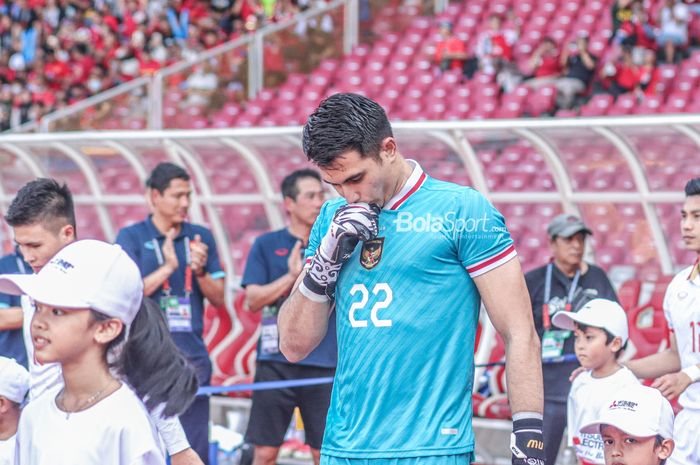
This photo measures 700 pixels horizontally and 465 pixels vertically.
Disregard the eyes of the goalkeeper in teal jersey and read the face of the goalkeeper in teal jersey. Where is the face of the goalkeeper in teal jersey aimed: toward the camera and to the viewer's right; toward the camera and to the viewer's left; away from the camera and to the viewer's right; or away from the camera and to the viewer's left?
toward the camera and to the viewer's left

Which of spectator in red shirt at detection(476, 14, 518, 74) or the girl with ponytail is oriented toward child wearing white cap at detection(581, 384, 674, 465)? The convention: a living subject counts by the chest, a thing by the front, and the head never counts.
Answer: the spectator in red shirt

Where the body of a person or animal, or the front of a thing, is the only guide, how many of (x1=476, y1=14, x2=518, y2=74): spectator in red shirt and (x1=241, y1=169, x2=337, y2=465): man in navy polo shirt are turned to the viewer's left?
0

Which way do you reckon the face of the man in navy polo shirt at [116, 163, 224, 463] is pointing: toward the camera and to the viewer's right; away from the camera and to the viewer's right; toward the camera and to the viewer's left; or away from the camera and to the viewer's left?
toward the camera and to the viewer's right

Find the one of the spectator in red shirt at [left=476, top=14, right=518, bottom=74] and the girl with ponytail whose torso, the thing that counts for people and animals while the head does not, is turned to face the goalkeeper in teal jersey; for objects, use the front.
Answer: the spectator in red shirt

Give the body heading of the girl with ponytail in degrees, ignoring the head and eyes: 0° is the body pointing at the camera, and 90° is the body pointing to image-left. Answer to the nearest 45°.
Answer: approximately 45°

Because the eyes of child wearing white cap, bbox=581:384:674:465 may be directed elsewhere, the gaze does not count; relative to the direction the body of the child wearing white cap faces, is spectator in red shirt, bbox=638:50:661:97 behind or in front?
behind

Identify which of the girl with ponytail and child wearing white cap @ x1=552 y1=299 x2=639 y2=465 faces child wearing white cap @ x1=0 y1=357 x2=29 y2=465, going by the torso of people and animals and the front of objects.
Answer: child wearing white cap @ x1=552 y1=299 x2=639 y2=465

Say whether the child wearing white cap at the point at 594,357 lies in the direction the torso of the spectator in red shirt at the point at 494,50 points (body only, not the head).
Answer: yes

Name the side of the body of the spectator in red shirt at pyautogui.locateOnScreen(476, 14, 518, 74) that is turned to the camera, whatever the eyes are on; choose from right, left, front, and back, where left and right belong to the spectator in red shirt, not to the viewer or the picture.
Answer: front

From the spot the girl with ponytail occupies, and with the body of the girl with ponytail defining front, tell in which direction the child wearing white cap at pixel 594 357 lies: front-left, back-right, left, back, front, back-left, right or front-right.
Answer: back

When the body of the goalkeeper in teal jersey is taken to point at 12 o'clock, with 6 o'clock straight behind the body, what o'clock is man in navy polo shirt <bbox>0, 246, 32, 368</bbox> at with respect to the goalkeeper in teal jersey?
The man in navy polo shirt is roughly at 3 o'clock from the goalkeeper in teal jersey.

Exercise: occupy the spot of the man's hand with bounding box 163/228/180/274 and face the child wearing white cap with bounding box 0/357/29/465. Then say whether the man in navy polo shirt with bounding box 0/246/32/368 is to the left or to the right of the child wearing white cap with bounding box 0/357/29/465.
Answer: right

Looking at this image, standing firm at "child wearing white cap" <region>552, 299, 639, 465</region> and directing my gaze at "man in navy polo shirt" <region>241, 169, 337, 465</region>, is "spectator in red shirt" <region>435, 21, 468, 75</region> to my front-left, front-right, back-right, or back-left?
front-right
